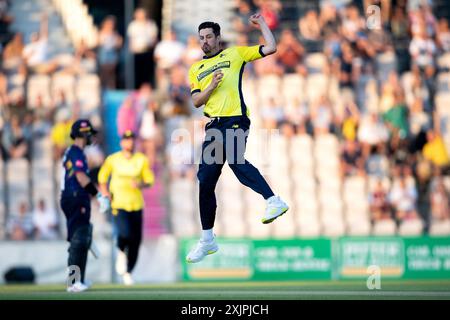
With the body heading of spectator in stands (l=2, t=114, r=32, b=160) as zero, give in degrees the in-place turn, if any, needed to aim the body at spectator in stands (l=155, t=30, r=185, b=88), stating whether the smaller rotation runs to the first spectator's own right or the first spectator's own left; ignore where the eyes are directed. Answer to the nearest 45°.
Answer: approximately 90° to the first spectator's own left

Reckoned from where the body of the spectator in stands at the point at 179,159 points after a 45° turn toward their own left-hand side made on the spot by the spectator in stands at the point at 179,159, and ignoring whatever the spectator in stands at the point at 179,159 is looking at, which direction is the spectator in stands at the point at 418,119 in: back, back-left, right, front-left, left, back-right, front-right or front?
front-left

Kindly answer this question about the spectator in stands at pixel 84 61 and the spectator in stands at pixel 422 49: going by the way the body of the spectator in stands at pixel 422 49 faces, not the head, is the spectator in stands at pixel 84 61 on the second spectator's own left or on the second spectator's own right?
on the second spectator's own right

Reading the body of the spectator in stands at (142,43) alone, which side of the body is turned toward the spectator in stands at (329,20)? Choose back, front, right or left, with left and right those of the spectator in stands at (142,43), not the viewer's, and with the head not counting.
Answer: left

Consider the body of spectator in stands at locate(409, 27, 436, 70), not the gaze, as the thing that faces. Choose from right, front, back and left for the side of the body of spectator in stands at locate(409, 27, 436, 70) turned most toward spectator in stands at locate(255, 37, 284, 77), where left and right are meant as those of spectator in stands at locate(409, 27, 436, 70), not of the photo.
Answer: right

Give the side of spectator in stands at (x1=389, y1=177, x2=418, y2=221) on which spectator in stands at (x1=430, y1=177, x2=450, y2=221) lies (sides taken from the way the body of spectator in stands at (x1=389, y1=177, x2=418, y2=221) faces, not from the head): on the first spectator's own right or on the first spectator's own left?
on the first spectator's own left

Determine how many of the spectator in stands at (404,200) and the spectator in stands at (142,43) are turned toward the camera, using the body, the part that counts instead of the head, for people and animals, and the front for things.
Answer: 2

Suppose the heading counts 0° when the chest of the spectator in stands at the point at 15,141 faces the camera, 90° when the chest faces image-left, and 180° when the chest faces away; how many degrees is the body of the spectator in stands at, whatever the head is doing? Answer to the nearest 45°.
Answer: approximately 0°

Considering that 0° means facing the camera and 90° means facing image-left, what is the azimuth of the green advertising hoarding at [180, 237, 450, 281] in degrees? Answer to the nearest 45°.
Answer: approximately 0°

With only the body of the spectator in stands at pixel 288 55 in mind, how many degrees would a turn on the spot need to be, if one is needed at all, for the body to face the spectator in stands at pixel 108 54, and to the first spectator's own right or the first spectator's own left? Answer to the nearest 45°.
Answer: approximately 90° to the first spectator's own right

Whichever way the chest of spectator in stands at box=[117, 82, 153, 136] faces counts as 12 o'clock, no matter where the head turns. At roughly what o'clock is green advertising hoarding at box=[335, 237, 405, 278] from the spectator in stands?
The green advertising hoarding is roughly at 11 o'clock from the spectator in stands.
